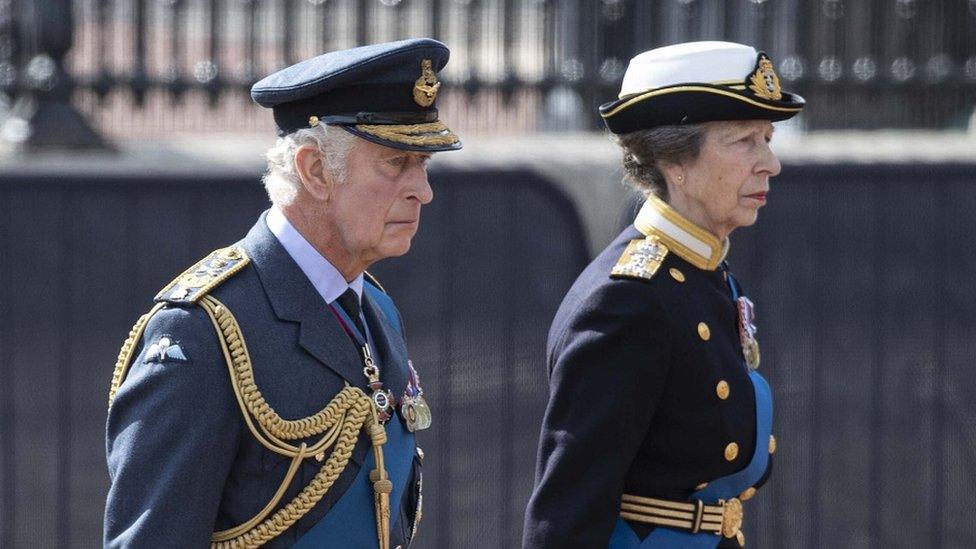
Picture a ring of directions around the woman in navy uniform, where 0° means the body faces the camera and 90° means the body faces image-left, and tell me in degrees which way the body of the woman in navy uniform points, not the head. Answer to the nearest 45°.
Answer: approximately 270°

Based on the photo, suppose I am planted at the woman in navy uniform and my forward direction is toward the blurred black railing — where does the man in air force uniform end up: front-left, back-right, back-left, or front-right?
back-left

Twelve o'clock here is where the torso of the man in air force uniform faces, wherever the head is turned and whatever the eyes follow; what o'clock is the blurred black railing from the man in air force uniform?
The blurred black railing is roughly at 8 o'clock from the man in air force uniform.

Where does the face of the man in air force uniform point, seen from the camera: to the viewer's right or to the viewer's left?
to the viewer's right

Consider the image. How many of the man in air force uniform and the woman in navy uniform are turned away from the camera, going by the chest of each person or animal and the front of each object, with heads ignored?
0

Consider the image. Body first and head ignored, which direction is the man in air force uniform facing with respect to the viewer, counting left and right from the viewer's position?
facing the viewer and to the right of the viewer

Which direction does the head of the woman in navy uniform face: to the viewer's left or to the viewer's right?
to the viewer's right

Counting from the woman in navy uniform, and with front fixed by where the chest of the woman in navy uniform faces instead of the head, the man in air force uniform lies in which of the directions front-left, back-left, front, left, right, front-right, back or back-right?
back-right

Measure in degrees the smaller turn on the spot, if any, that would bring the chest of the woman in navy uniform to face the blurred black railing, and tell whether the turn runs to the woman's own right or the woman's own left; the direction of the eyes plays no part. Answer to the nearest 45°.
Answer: approximately 90° to the woman's own left
